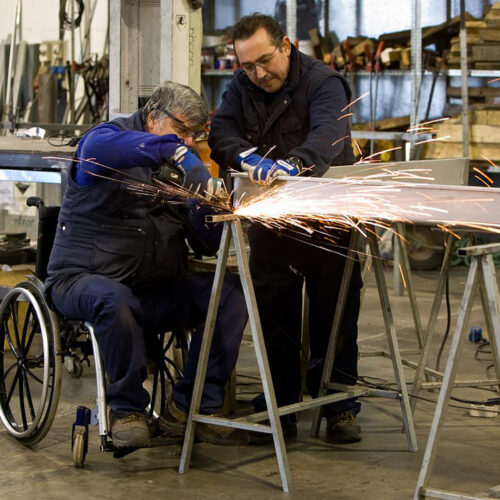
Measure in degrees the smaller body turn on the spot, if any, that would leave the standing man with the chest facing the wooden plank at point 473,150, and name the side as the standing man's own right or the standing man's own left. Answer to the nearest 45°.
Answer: approximately 180°

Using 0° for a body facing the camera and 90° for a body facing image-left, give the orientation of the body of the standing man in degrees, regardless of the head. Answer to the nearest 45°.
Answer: approximately 0°

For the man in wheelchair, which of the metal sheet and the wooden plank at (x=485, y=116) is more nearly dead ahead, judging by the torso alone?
the metal sheet

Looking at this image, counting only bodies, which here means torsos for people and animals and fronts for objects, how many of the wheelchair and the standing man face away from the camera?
0

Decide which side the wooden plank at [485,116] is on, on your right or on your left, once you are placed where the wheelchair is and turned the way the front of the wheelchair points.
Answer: on your left

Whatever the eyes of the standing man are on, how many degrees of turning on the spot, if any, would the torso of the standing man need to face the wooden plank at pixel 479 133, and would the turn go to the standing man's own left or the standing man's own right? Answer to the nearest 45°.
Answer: approximately 180°

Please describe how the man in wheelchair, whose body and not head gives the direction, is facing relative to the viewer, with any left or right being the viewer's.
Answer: facing the viewer and to the right of the viewer

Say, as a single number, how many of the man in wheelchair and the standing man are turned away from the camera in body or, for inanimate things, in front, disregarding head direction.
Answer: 0

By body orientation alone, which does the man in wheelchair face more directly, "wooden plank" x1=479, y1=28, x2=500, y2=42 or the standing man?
the standing man

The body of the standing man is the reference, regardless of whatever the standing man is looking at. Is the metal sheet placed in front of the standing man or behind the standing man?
in front

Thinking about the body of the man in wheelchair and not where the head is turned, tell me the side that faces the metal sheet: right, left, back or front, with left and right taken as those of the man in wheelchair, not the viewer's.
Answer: front

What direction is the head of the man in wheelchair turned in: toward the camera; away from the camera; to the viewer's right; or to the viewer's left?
to the viewer's right

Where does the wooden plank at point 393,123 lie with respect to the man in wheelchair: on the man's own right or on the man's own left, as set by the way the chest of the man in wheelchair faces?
on the man's own left
